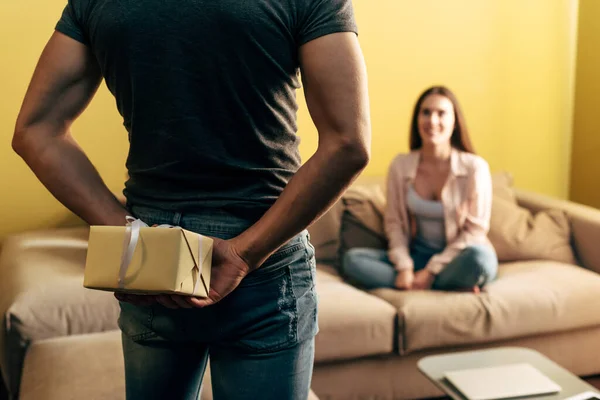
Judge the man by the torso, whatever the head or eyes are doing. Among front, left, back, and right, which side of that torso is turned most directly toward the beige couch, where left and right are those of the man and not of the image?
front

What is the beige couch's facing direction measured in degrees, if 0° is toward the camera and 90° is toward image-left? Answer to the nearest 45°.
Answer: approximately 0°

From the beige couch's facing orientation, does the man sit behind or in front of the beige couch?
in front

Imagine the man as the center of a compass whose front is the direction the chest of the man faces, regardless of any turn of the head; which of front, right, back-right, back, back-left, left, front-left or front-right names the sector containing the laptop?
front-right

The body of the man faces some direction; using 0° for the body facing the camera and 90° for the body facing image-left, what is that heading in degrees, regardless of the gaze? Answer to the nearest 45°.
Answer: approximately 180°

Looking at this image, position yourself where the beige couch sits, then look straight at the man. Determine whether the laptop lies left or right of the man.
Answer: left

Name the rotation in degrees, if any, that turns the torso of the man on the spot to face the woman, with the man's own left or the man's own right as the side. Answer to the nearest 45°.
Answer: approximately 45° to the man's own right

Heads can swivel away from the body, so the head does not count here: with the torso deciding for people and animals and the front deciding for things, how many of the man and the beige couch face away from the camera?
1

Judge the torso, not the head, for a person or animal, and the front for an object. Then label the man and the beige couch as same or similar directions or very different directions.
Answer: very different directions
